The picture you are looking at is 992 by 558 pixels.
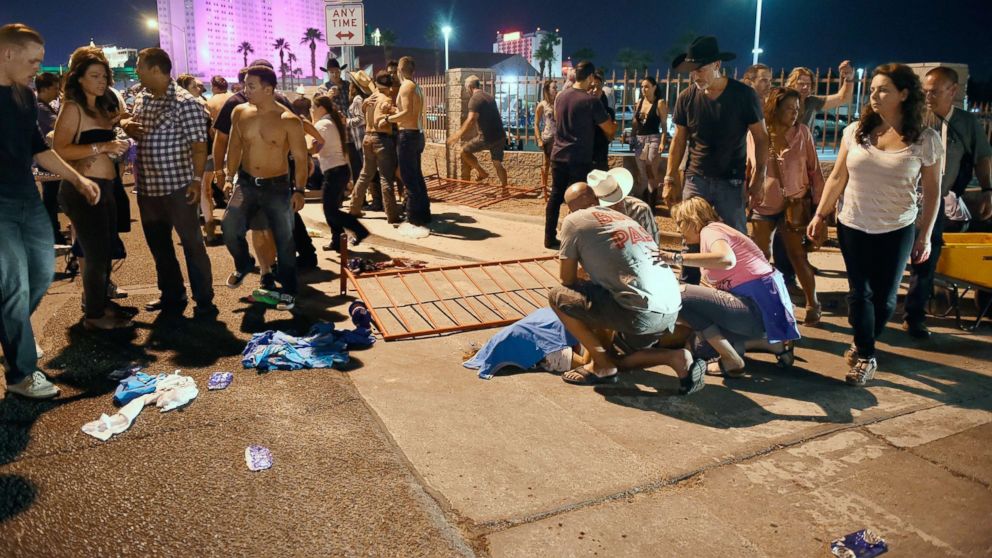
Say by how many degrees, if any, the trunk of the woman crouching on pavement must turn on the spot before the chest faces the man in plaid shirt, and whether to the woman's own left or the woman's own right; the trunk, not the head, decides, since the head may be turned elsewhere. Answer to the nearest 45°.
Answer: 0° — they already face them

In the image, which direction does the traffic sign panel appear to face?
toward the camera

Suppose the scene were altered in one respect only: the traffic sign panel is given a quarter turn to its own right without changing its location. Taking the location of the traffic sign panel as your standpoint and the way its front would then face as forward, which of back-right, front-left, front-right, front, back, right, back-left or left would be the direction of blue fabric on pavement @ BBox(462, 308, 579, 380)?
left

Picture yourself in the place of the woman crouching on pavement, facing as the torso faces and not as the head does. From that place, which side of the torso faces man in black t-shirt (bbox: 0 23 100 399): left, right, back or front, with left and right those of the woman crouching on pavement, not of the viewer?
front

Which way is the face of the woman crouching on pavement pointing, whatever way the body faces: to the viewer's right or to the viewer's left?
to the viewer's left

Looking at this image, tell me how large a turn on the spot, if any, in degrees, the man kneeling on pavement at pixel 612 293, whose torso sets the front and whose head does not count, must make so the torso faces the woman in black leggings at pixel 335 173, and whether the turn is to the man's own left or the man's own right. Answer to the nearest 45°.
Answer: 0° — they already face them

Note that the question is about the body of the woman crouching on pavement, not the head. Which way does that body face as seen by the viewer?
to the viewer's left

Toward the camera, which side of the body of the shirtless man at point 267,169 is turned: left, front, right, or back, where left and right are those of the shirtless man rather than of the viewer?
front

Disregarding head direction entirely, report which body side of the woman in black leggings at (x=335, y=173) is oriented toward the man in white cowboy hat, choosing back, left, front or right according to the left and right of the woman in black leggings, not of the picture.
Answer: left
